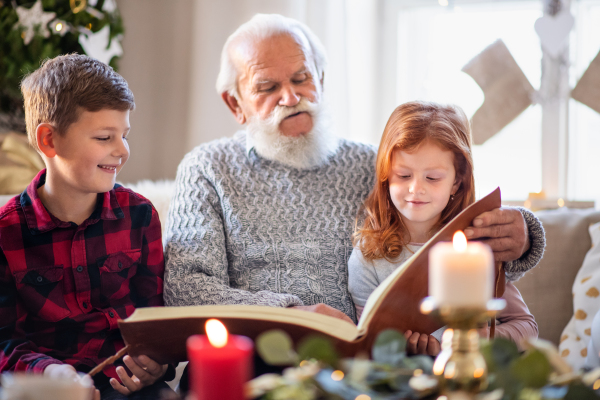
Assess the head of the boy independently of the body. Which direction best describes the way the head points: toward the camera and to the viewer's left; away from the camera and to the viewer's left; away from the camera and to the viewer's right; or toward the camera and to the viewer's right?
toward the camera and to the viewer's right

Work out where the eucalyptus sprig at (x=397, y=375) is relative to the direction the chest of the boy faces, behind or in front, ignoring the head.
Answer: in front

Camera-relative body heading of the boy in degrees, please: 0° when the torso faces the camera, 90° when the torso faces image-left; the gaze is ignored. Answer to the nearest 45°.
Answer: approximately 315°

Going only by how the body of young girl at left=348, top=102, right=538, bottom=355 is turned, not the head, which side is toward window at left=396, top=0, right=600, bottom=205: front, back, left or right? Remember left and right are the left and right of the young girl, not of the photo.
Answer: back

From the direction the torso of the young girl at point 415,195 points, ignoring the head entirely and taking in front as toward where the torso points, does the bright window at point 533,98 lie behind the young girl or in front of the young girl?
behind

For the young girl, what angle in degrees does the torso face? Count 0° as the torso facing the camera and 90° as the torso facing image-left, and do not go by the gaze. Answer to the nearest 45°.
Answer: approximately 0°

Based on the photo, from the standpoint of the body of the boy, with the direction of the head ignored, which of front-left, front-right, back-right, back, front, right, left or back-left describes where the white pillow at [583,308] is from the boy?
front-left

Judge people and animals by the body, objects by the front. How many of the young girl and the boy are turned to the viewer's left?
0
